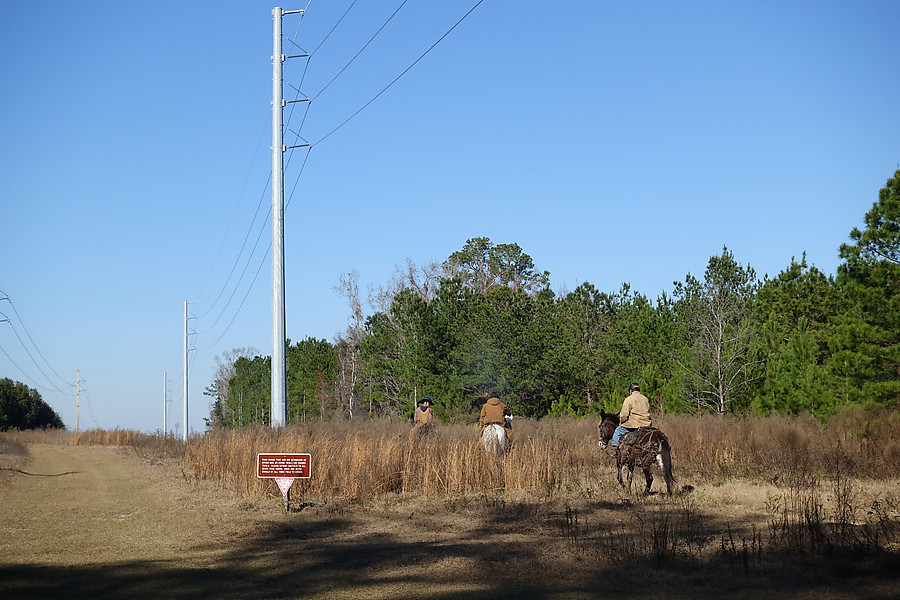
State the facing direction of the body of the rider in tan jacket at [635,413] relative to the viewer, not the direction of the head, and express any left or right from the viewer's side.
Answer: facing away from the viewer and to the left of the viewer

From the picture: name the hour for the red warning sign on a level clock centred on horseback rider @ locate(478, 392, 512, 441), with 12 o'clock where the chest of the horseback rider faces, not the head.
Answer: The red warning sign is roughly at 7 o'clock from the horseback rider.

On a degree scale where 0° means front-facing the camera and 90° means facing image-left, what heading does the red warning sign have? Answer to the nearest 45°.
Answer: approximately 0°

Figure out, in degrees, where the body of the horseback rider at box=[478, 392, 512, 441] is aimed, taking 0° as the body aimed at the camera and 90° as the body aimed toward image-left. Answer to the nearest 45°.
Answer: approximately 180°

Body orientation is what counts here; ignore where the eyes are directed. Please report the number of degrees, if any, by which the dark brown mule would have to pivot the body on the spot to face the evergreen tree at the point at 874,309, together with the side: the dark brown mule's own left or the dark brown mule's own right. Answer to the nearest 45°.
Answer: approximately 90° to the dark brown mule's own right

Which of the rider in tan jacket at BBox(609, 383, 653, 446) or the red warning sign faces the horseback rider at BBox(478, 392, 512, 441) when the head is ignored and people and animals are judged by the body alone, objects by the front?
the rider in tan jacket

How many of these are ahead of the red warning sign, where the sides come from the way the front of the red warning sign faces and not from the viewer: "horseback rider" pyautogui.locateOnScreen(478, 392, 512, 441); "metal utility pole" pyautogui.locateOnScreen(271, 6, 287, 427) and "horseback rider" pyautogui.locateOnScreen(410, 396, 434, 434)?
0

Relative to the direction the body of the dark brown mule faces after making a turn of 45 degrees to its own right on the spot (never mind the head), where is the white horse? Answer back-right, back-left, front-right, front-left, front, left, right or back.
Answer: front-left

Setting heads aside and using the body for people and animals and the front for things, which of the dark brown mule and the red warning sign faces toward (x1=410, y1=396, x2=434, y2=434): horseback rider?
the dark brown mule

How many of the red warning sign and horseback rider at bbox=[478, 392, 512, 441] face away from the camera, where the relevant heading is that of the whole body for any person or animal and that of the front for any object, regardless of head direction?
1

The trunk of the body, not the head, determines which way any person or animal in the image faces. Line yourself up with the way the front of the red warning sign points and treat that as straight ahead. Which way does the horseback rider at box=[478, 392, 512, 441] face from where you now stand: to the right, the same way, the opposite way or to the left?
the opposite way

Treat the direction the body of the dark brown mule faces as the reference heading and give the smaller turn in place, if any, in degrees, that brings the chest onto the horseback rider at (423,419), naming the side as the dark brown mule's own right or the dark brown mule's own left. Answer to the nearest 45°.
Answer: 0° — it already faces them

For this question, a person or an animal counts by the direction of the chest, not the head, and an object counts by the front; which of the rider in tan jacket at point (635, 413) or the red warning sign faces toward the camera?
the red warning sign

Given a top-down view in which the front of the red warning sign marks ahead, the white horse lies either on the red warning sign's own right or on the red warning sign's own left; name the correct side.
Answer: on the red warning sign's own left

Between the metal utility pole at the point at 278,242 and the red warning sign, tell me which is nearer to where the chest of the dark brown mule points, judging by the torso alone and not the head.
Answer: the metal utility pole

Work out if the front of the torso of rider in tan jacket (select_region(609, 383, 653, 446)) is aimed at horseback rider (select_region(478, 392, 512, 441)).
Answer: yes

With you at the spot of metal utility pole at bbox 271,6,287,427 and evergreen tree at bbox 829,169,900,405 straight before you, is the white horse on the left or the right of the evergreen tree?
right
